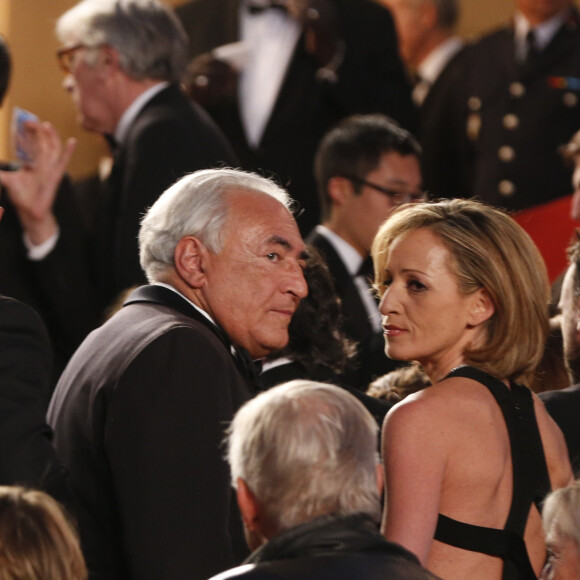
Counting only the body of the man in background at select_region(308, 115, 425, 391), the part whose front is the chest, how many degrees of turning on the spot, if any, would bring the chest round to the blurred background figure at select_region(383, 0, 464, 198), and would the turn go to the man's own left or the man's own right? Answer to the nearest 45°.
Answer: approximately 135° to the man's own left

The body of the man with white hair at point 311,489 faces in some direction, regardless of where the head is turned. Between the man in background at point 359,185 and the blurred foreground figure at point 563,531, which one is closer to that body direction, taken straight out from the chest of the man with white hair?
the man in background

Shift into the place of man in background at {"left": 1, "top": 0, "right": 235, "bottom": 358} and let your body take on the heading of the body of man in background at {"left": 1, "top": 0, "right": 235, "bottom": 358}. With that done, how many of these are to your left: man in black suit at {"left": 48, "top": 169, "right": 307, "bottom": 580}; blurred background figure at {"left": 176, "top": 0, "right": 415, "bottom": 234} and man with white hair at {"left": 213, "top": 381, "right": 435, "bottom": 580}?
2

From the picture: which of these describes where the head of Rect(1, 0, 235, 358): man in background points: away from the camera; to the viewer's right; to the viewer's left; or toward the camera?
to the viewer's left

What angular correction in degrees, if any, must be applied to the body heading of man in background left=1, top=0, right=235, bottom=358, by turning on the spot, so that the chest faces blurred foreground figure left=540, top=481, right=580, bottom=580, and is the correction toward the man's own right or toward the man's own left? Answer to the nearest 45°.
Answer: approximately 90° to the man's own left

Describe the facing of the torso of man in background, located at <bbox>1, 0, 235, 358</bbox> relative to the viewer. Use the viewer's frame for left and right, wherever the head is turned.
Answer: facing to the left of the viewer

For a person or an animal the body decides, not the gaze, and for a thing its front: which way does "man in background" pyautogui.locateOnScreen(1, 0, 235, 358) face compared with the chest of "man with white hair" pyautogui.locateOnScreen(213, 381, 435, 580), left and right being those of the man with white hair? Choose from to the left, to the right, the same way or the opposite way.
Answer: to the left

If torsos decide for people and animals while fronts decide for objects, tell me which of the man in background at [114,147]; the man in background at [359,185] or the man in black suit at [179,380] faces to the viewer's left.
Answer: the man in background at [114,147]

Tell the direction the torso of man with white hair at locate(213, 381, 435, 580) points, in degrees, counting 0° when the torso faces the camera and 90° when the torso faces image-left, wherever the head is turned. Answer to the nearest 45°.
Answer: approximately 180°

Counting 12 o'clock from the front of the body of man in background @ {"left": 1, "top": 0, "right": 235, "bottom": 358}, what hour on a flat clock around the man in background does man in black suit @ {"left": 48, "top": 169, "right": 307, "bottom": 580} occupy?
The man in black suit is roughly at 9 o'clock from the man in background.

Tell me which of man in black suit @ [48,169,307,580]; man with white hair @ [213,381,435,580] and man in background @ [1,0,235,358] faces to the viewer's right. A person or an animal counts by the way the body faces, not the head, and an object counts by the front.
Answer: the man in black suit

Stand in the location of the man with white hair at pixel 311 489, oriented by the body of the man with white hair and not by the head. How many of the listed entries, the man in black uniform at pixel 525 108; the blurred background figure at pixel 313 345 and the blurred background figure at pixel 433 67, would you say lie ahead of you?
3
